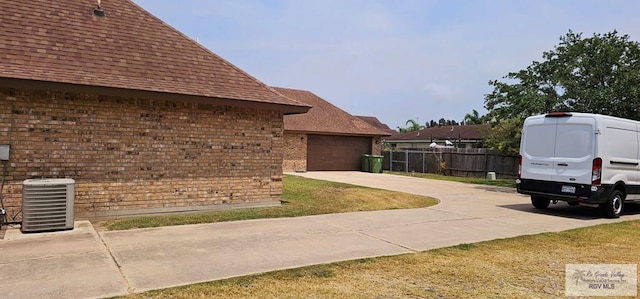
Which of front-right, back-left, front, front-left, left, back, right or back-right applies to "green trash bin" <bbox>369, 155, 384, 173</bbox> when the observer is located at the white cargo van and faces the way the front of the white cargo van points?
left

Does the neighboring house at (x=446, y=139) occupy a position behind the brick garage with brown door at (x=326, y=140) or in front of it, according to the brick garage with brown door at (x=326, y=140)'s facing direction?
behind

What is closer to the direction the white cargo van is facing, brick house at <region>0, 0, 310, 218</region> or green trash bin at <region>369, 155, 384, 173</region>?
the green trash bin

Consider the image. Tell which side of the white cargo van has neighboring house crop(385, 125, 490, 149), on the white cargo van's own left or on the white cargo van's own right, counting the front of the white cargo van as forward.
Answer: on the white cargo van's own left

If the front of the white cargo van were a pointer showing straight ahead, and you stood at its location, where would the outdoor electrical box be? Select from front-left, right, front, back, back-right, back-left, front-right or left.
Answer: back

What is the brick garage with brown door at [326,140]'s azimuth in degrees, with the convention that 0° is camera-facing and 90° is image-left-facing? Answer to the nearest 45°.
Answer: approximately 0°

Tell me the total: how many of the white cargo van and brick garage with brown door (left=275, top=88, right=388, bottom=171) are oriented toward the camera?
1

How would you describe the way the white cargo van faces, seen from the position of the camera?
facing away from the viewer and to the right of the viewer

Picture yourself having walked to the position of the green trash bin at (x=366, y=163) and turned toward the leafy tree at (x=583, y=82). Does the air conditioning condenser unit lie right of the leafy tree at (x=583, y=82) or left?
right

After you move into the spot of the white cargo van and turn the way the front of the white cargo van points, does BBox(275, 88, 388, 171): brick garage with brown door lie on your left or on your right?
on your left

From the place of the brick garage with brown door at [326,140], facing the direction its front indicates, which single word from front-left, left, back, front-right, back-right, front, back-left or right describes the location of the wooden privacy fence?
left

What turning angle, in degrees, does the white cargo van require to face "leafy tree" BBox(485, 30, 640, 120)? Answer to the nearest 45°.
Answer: approximately 45° to its left
